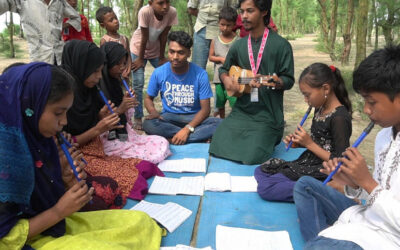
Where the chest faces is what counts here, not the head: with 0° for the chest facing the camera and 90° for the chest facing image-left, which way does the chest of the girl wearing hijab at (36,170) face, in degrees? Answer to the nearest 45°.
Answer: approximately 270°

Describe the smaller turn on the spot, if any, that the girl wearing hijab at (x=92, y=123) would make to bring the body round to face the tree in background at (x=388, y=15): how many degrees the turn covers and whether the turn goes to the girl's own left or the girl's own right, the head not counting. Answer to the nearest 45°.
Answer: approximately 45° to the girl's own left

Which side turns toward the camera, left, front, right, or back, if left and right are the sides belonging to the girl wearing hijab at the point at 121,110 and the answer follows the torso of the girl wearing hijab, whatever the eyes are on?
right

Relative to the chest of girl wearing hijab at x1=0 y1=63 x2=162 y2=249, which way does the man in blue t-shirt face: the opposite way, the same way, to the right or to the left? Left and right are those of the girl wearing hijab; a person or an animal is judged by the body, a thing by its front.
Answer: to the right

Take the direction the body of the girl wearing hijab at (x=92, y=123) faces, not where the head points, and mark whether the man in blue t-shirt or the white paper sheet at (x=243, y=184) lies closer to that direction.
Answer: the white paper sheet

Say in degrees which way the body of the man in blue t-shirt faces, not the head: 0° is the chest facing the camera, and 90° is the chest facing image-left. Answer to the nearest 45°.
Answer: approximately 0°

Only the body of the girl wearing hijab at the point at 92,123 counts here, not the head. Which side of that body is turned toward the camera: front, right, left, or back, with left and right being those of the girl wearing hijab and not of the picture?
right

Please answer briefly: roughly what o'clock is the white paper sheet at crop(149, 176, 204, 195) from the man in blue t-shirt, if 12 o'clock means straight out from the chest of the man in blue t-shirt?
The white paper sheet is roughly at 12 o'clock from the man in blue t-shirt.

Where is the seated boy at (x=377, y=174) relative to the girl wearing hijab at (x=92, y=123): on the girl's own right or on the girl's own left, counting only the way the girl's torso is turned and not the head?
on the girl's own right

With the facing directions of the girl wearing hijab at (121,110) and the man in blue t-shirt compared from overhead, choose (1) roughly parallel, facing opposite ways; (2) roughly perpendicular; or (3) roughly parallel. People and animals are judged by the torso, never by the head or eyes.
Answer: roughly perpendicular
